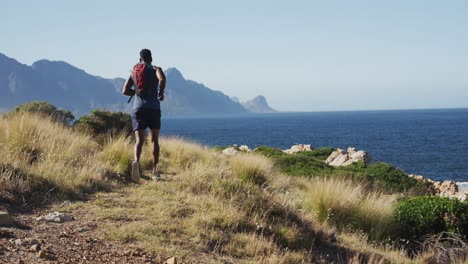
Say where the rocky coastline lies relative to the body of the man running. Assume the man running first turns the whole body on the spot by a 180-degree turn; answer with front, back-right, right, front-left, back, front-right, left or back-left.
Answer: back-left

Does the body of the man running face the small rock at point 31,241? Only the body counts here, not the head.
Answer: no

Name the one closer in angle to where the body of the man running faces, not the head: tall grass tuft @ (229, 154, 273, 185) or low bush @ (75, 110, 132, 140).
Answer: the low bush

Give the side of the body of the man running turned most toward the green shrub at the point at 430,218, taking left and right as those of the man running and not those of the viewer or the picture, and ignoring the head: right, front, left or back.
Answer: right

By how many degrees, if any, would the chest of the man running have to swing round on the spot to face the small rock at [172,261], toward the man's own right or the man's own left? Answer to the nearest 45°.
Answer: approximately 180°

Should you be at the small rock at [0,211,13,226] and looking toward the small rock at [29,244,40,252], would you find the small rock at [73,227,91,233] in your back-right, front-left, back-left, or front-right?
front-left

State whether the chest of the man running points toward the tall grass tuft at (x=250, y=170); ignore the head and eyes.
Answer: no

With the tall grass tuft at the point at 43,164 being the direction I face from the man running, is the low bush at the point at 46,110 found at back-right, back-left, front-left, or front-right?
front-right

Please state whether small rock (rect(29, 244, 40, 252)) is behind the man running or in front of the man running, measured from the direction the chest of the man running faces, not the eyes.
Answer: behind

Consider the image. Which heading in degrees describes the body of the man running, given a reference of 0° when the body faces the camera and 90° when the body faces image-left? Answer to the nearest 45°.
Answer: approximately 180°

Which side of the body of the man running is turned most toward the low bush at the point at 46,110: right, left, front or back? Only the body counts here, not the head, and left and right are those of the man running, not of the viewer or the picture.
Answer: front

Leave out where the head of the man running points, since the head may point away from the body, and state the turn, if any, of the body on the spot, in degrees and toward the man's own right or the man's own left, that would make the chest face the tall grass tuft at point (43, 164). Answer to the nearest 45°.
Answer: approximately 90° to the man's own left

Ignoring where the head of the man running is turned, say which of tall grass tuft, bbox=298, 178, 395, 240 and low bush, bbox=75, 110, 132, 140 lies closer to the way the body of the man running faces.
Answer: the low bush

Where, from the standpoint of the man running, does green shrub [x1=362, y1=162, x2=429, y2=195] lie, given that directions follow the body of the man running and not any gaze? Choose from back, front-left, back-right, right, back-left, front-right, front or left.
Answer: front-right

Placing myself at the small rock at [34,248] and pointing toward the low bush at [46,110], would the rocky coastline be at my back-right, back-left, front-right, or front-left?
front-right

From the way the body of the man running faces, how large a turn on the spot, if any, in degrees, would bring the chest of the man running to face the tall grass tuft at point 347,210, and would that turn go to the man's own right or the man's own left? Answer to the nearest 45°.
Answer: approximately 90° to the man's own right

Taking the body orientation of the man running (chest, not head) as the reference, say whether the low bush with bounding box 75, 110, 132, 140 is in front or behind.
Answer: in front
